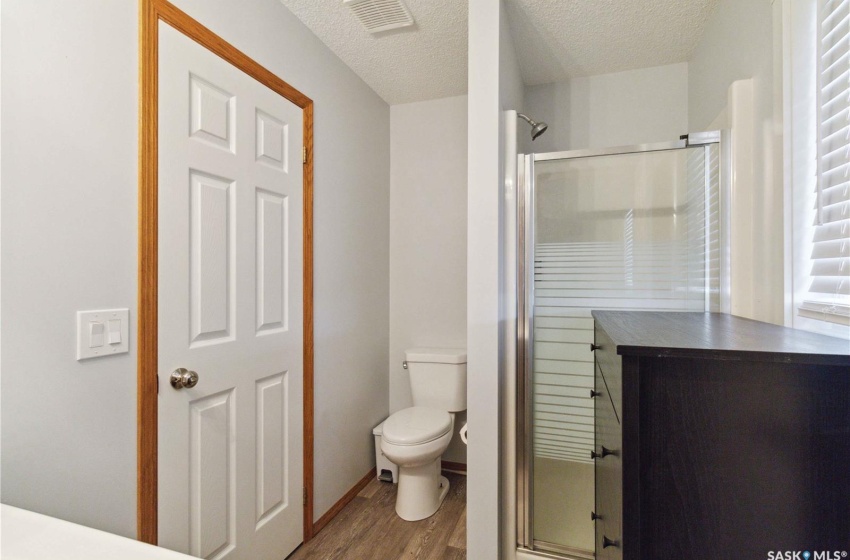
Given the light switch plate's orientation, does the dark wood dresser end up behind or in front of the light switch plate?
in front

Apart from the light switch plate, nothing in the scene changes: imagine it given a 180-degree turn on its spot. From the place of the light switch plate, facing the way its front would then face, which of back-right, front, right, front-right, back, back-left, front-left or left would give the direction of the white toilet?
back-right

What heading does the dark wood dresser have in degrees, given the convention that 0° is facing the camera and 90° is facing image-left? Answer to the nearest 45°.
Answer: approximately 90°

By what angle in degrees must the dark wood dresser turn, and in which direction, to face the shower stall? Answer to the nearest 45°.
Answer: approximately 45° to its right

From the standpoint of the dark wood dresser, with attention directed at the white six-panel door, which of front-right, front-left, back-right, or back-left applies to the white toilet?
front-right

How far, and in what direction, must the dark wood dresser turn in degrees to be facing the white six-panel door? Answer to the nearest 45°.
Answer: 0° — it already faces it

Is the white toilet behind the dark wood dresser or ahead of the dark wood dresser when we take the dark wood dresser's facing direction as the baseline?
ahead

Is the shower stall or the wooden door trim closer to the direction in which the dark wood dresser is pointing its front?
the wooden door trim

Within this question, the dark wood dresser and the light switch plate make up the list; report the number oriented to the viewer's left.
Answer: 1

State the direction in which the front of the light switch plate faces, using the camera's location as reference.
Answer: facing the viewer and to the right of the viewer
